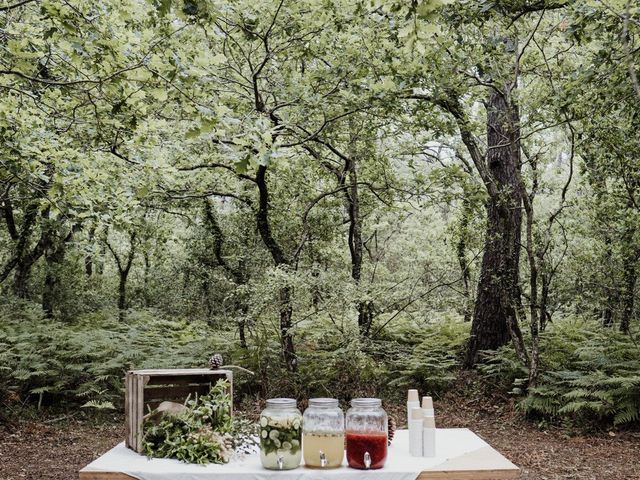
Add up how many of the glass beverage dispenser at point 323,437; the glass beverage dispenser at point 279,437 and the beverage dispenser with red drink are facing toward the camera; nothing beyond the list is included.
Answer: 3

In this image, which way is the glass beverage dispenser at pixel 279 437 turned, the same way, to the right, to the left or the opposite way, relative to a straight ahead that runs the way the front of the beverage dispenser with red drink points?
the same way

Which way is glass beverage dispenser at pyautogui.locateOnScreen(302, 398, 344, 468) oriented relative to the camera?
toward the camera

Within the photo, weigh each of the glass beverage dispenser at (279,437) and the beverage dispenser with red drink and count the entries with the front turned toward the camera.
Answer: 2

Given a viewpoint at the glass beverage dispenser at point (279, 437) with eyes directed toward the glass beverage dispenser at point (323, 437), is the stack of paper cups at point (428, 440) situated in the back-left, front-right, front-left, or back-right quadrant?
front-left

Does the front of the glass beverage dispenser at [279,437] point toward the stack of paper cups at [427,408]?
no

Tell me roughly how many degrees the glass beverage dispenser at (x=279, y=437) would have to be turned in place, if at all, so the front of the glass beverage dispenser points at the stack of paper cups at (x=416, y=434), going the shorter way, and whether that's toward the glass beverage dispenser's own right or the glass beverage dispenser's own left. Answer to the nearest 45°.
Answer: approximately 90° to the glass beverage dispenser's own left

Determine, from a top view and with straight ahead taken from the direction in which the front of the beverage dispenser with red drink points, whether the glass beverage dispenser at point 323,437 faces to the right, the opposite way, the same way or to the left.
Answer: the same way

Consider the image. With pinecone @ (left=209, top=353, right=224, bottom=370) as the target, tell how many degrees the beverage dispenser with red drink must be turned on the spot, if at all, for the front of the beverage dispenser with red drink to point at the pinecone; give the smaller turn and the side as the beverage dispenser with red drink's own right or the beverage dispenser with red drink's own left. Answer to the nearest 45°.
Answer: approximately 135° to the beverage dispenser with red drink's own right

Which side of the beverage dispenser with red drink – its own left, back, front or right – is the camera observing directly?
front

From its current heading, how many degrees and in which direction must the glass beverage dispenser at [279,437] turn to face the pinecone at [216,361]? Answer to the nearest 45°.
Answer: approximately 135° to its right

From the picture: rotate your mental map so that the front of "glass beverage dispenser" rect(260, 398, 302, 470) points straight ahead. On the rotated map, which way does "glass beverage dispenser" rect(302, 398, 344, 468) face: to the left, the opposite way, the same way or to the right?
the same way
